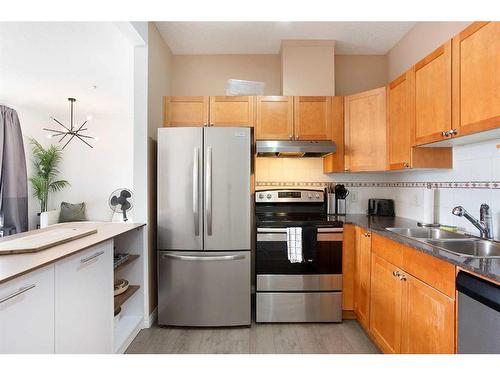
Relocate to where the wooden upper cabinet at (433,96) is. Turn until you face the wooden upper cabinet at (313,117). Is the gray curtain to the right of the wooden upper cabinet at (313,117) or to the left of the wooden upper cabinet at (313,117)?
left

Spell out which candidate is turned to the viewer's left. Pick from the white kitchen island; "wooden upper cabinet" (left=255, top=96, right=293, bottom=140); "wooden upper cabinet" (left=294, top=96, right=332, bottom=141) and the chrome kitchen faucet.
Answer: the chrome kitchen faucet

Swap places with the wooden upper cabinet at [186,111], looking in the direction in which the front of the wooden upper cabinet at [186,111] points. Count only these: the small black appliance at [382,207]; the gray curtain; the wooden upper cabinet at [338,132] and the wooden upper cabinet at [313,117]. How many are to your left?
3

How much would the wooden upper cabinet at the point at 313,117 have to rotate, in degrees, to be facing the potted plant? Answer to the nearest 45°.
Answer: approximately 90° to its right

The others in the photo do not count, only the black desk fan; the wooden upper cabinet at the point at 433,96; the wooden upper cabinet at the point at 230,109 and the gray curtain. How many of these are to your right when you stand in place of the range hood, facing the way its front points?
3

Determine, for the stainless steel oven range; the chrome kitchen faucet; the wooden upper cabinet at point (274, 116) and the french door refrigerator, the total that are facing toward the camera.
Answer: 3

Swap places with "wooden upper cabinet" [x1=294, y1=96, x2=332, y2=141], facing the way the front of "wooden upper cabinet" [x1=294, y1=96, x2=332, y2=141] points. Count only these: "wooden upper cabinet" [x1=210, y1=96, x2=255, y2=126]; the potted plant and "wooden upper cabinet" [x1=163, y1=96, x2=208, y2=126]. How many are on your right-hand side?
3

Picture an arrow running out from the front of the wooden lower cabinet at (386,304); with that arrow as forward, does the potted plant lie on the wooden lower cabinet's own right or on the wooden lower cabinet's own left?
on the wooden lower cabinet's own right

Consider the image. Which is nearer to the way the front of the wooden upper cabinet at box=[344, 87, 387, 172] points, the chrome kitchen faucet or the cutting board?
the cutting board

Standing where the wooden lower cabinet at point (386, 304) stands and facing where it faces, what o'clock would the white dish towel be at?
The white dish towel is roughly at 2 o'clock from the wooden lower cabinet.

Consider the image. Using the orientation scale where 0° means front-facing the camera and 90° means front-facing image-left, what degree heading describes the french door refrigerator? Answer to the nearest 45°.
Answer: approximately 0°

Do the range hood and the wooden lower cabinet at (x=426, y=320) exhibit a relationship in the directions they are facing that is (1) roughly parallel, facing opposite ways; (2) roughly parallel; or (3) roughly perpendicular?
roughly perpendicular
